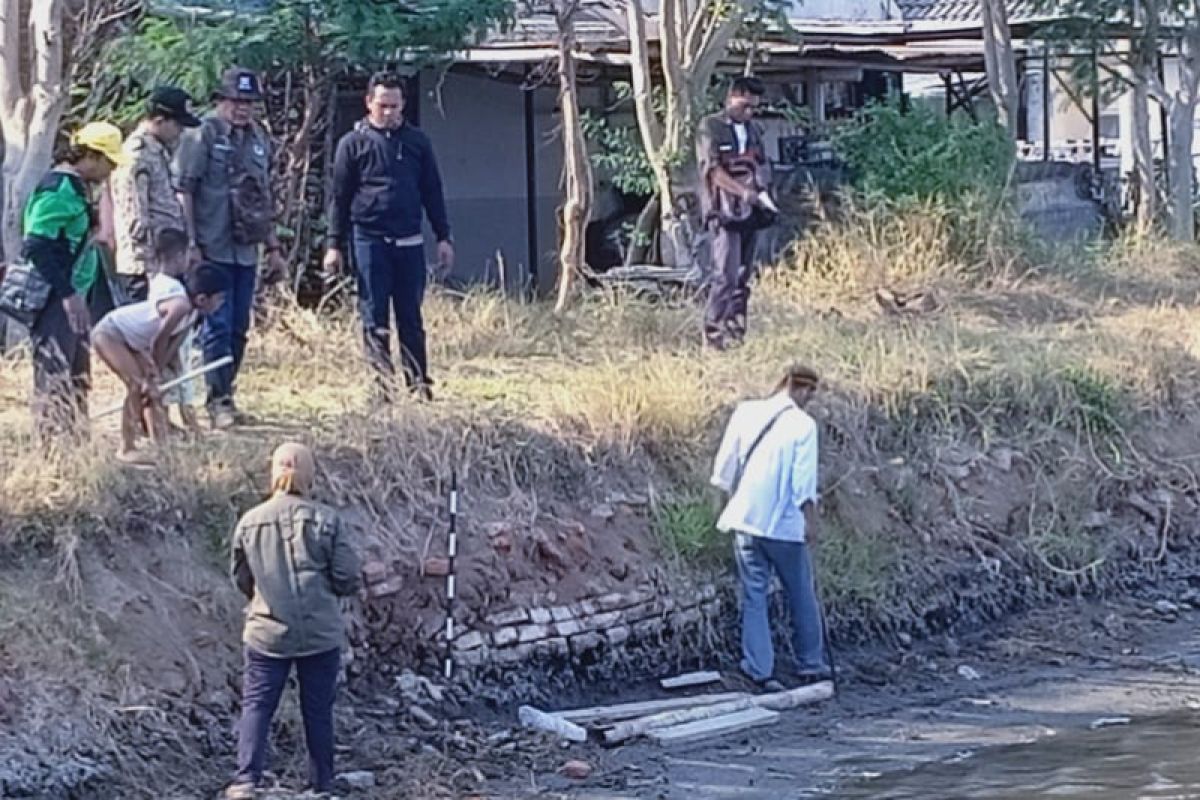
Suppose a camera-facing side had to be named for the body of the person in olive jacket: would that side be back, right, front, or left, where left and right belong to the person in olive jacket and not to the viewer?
back

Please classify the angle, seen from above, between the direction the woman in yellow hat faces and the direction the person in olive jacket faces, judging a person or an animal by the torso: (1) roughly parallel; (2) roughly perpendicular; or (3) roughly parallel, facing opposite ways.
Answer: roughly perpendicular

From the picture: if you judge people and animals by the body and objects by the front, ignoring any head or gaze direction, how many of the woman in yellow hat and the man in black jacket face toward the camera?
1

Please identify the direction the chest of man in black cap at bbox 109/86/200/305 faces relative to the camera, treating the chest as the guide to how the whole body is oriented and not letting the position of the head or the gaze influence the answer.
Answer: to the viewer's right

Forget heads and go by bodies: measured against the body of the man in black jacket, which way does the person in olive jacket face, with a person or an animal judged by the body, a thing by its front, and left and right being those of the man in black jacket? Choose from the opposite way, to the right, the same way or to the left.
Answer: the opposite way

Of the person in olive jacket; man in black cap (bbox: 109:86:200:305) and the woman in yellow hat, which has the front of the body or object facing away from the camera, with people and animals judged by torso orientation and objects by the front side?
the person in olive jacket

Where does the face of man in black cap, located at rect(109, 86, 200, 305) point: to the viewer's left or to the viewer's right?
to the viewer's right

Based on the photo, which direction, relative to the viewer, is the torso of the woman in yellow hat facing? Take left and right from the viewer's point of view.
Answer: facing to the right of the viewer

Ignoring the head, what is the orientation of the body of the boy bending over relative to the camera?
to the viewer's right
